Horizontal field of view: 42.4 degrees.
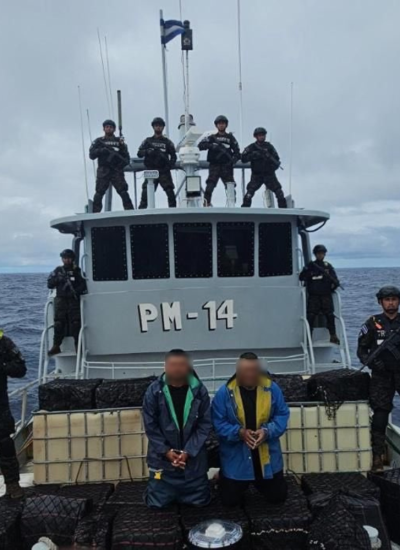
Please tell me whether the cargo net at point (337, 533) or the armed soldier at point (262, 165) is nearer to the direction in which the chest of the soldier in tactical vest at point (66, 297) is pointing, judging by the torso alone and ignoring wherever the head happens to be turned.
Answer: the cargo net

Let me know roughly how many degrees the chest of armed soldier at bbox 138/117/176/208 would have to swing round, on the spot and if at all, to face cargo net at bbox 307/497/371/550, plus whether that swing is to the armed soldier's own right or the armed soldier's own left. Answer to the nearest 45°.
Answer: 0° — they already face it

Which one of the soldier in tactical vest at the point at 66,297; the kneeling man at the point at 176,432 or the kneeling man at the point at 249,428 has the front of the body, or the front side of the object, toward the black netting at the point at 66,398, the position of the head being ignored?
the soldier in tactical vest

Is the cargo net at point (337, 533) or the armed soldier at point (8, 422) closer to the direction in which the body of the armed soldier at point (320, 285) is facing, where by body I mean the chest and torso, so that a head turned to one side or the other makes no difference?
the cargo net

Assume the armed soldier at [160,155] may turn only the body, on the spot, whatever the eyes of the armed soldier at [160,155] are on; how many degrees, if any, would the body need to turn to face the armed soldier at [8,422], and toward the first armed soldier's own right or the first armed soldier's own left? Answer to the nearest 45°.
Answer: approximately 45° to the first armed soldier's own right

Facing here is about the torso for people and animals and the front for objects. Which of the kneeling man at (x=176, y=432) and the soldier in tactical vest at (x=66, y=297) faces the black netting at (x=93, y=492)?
the soldier in tactical vest

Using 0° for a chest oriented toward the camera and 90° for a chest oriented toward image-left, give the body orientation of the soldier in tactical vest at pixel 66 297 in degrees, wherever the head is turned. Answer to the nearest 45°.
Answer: approximately 0°

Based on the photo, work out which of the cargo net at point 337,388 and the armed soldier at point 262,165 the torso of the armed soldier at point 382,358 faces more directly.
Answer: the cargo net

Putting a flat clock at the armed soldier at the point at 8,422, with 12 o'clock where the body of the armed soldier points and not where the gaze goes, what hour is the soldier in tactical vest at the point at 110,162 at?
The soldier in tactical vest is roughly at 7 o'clock from the armed soldier.

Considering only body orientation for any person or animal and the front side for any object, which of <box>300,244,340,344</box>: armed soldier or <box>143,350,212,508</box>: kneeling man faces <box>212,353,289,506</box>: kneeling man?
the armed soldier

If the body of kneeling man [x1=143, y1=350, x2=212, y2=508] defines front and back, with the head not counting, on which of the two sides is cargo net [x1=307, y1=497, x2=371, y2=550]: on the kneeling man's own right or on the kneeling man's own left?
on the kneeling man's own left
